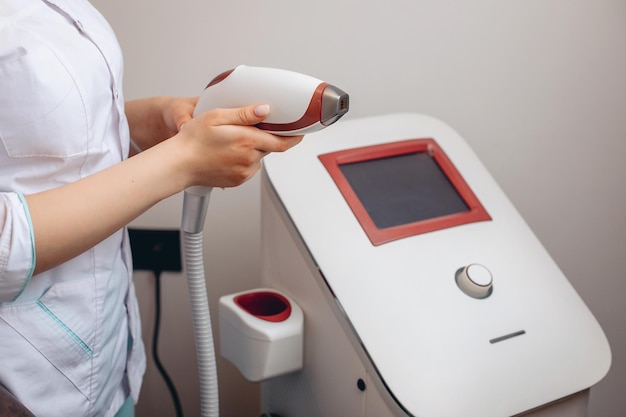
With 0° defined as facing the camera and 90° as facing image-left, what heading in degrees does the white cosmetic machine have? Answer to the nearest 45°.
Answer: approximately 315°

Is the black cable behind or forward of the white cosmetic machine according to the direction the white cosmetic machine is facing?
behind

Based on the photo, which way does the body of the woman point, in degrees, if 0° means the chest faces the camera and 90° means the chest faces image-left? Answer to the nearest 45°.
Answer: approximately 315°
